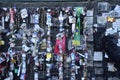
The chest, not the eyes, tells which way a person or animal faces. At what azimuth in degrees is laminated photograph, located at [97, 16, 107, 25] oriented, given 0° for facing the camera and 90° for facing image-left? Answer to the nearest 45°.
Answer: approximately 0°

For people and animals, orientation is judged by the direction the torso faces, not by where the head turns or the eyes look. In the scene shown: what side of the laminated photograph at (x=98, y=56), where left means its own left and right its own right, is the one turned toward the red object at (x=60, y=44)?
right

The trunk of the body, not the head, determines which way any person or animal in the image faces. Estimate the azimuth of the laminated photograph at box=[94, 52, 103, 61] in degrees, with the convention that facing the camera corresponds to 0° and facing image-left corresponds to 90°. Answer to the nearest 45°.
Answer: approximately 0°

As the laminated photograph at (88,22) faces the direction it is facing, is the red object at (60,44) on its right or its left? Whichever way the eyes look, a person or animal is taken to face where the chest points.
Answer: on its right

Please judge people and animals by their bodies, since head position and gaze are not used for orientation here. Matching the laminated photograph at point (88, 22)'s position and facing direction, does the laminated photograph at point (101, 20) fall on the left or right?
on its left

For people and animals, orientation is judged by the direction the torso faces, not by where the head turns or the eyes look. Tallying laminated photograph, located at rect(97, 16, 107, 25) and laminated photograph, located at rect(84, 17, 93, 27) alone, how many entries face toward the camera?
2

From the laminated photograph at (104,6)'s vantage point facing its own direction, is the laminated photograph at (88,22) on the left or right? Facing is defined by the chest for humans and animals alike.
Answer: on its right

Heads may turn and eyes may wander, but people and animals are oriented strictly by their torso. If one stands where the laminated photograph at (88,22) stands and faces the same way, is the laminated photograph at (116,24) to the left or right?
on its left
